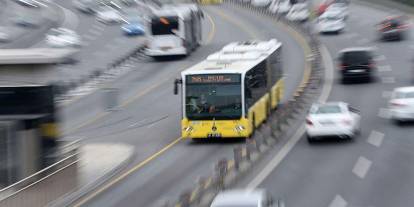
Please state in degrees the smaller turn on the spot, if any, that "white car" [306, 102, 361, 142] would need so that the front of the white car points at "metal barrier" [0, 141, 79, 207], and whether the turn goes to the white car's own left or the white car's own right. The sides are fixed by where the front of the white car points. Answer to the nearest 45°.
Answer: approximately 135° to the white car's own left

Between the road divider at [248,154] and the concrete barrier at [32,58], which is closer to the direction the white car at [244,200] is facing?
the road divider

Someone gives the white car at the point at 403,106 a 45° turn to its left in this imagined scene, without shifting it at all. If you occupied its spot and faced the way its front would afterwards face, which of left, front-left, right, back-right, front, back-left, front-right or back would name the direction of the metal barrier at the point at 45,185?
left

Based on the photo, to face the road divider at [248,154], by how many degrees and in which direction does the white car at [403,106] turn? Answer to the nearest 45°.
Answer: approximately 135° to its left

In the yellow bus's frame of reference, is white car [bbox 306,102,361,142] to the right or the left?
on its left

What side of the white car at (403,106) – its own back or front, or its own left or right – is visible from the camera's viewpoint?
back

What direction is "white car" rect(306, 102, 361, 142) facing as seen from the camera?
away from the camera

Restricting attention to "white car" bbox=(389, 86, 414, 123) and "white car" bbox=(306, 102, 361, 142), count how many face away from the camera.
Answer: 2

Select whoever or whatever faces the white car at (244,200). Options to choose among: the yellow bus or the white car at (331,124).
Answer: the yellow bus

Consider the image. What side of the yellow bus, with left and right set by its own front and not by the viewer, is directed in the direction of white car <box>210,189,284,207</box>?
front

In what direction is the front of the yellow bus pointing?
toward the camera

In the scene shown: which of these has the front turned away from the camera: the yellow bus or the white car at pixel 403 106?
the white car
